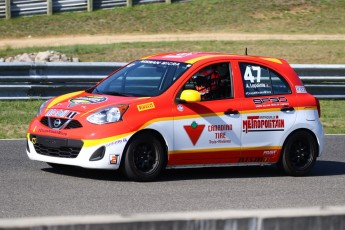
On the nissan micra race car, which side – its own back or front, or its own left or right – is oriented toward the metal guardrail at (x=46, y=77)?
right

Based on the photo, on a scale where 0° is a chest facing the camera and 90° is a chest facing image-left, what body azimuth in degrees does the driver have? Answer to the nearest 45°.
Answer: approximately 45°

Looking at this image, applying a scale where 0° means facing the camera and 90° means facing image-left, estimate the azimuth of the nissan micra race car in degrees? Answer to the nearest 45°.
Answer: approximately 45°
